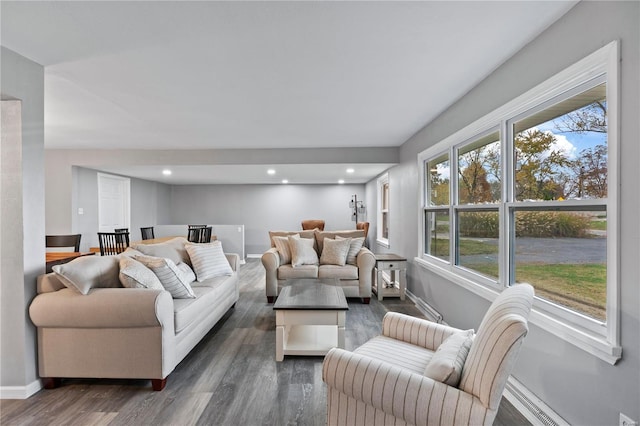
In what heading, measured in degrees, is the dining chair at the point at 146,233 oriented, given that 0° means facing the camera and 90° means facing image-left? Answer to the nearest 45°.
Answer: approximately 0°

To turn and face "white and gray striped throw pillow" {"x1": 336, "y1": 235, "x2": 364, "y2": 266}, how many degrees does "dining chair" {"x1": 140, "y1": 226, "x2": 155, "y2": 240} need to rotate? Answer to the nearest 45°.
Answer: approximately 45° to its left

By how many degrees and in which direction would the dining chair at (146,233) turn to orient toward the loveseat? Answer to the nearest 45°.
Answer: approximately 45° to its left

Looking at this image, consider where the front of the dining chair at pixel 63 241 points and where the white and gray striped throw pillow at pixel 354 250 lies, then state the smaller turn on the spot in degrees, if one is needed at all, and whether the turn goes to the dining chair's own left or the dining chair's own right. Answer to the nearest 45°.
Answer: approximately 45° to the dining chair's own left

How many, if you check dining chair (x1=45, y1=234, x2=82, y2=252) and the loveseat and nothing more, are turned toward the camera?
2

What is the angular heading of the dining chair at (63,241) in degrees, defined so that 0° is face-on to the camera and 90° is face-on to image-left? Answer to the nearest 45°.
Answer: approximately 0°
